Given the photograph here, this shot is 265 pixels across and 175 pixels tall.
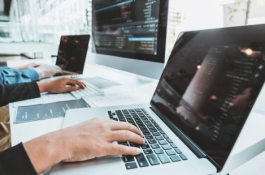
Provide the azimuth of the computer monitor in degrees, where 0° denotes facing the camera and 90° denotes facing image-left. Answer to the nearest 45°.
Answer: approximately 45°

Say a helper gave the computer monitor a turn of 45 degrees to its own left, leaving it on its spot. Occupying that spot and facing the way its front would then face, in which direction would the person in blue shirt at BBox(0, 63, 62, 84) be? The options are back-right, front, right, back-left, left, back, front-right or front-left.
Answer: right

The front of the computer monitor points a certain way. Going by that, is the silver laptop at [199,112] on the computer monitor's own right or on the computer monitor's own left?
on the computer monitor's own left
